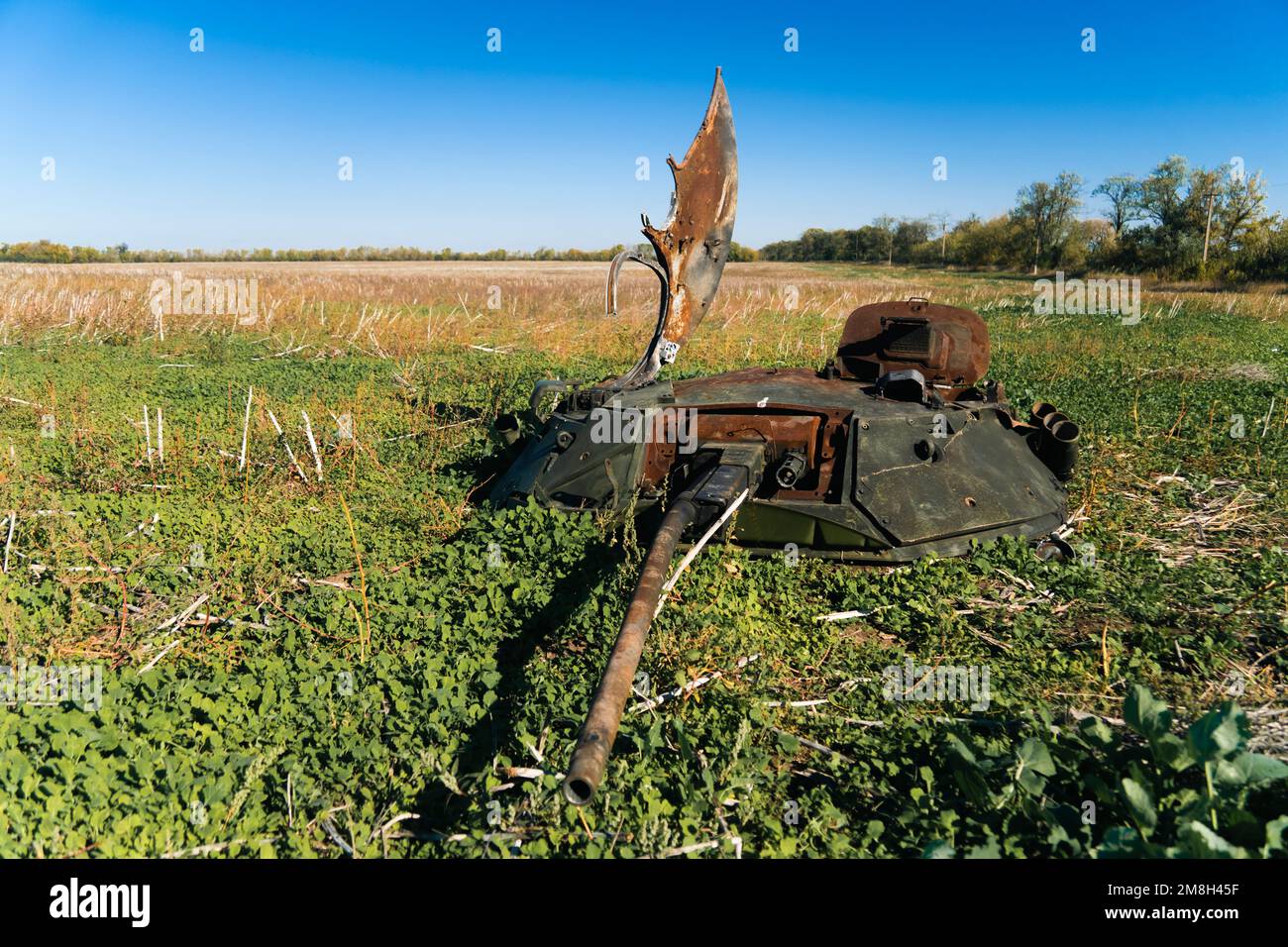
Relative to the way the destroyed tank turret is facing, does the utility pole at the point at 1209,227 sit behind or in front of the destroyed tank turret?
behind

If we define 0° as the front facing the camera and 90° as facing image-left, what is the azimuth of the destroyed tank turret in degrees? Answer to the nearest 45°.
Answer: approximately 0°
